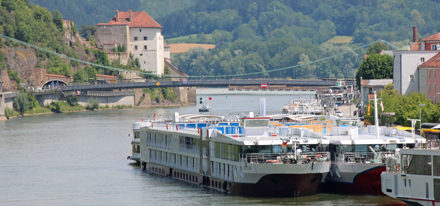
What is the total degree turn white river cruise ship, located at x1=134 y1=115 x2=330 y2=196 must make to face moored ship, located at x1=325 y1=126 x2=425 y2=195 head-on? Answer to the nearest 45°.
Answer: approximately 45° to its left

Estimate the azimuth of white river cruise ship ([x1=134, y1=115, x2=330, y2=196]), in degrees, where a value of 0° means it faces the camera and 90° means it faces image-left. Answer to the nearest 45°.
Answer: approximately 315°
